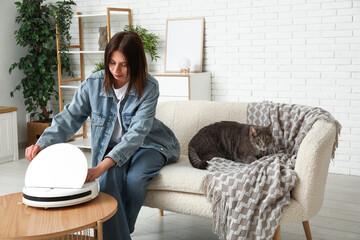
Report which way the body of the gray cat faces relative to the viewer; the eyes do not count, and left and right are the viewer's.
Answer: facing to the right of the viewer

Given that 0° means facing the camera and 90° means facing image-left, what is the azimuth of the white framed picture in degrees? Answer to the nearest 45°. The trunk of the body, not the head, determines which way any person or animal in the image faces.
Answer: approximately 0°

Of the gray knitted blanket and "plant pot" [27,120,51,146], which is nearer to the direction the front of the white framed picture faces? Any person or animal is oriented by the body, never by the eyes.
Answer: the gray knitted blanket

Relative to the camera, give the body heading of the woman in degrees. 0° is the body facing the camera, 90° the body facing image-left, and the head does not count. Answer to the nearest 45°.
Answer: approximately 45°

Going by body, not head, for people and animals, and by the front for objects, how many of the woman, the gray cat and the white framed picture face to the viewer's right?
1

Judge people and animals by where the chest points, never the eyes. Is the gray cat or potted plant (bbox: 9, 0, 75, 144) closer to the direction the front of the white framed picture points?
the gray cat

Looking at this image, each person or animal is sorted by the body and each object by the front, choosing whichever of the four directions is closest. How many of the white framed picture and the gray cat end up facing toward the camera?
1

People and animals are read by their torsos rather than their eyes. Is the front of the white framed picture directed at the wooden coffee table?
yes
